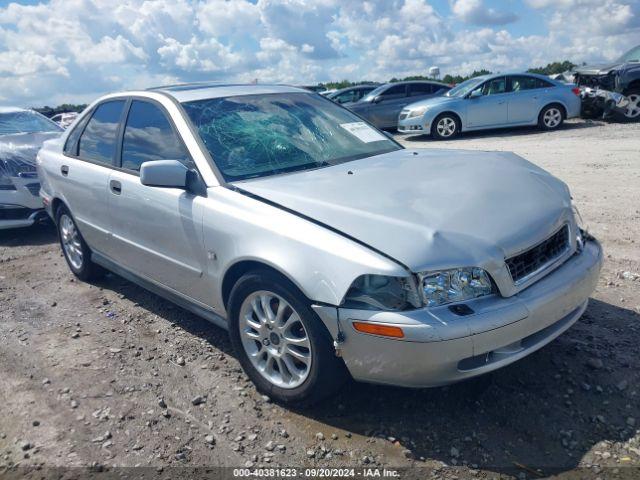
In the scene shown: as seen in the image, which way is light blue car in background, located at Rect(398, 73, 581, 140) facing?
to the viewer's left

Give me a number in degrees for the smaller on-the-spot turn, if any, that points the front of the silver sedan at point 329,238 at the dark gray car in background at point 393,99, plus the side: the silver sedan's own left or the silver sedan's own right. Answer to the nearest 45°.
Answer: approximately 135° to the silver sedan's own left

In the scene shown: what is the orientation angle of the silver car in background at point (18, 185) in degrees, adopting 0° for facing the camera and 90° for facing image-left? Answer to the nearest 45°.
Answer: approximately 0°

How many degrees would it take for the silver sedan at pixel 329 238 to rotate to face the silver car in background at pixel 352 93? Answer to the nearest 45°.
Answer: approximately 135° to its left

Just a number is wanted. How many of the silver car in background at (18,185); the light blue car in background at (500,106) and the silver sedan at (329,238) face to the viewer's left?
1

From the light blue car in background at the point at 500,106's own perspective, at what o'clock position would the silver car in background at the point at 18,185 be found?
the silver car in background at the point at 18,185 is roughly at 10 o'clock from the light blue car in background at the point at 500,106.

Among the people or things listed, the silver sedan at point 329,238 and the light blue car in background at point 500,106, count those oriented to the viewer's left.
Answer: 1

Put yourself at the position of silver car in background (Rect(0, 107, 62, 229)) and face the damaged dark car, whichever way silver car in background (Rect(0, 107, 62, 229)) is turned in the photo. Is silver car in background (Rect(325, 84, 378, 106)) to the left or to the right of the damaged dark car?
left

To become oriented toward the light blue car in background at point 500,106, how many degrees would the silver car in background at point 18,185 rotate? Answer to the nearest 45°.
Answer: approximately 90° to its left

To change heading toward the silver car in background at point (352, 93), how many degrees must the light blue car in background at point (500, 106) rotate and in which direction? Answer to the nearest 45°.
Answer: approximately 45° to its right
